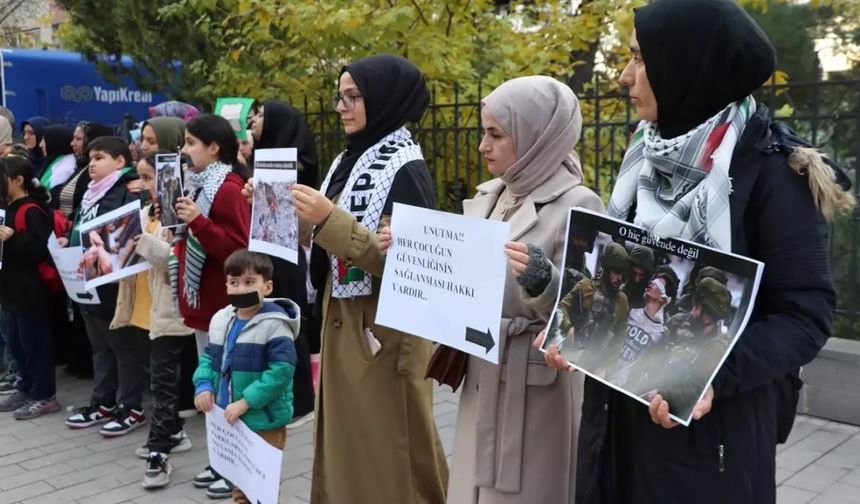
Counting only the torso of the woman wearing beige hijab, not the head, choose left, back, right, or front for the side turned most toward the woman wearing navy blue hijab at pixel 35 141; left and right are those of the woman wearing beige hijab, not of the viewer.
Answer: right

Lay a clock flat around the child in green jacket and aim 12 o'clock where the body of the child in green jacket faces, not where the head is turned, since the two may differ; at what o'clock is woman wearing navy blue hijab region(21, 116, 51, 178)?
The woman wearing navy blue hijab is roughly at 4 o'clock from the child in green jacket.

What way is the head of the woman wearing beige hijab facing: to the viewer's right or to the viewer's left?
to the viewer's left

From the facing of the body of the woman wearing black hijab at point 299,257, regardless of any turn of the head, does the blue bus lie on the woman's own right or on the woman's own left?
on the woman's own right

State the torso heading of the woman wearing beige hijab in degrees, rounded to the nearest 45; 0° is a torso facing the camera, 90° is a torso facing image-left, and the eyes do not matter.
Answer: approximately 45°

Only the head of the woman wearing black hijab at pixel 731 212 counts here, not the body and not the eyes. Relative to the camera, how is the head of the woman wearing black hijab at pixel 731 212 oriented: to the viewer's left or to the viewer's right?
to the viewer's left

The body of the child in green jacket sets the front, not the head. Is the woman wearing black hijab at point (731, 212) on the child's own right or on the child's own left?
on the child's own left

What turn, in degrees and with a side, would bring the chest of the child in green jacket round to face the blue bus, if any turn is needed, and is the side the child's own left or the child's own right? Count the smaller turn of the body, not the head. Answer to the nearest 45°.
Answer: approximately 135° to the child's own right

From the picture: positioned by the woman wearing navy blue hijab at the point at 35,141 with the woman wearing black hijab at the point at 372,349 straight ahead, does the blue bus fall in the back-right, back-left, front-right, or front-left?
back-left

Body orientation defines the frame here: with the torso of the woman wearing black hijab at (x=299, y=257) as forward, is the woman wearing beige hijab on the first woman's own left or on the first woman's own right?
on the first woman's own left

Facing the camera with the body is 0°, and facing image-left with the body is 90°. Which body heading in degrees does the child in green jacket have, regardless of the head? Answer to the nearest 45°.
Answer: approximately 45°
